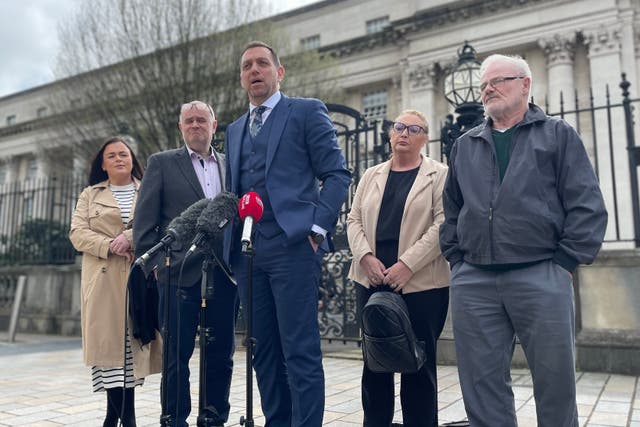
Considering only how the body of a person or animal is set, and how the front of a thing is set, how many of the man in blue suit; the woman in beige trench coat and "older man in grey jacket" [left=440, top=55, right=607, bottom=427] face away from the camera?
0

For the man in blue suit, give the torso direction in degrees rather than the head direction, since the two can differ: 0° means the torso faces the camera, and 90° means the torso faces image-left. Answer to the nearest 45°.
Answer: approximately 45°

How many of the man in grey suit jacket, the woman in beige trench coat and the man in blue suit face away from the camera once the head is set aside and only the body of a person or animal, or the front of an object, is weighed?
0

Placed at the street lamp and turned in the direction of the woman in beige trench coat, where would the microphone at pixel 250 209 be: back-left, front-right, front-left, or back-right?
front-left

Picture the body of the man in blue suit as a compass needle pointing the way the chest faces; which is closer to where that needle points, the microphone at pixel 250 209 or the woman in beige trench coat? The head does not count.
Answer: the microphone

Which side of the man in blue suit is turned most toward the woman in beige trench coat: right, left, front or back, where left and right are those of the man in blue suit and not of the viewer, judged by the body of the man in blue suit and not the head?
right

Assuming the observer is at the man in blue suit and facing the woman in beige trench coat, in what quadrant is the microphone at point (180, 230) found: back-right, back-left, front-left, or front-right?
front-left

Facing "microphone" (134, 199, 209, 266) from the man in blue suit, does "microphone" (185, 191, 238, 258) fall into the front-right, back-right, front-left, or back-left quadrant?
front-left

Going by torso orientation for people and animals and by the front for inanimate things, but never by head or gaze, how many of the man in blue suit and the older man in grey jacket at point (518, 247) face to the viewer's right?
0

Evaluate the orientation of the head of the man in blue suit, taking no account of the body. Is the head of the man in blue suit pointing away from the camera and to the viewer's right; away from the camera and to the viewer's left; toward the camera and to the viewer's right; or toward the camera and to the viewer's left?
toward the camera and to the viewer's left

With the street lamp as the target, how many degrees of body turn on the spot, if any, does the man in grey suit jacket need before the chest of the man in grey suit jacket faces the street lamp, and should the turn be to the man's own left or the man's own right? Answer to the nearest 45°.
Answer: approximately 90° to the man's own left

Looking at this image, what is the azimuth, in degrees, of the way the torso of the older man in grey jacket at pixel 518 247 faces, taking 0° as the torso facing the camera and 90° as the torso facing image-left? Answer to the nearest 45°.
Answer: approximately 45°

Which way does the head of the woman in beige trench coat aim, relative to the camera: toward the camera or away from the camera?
toward the camera

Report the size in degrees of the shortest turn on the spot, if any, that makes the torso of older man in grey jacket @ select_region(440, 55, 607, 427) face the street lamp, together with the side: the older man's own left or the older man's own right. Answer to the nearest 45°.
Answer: approximately 135° to the older man's own right
